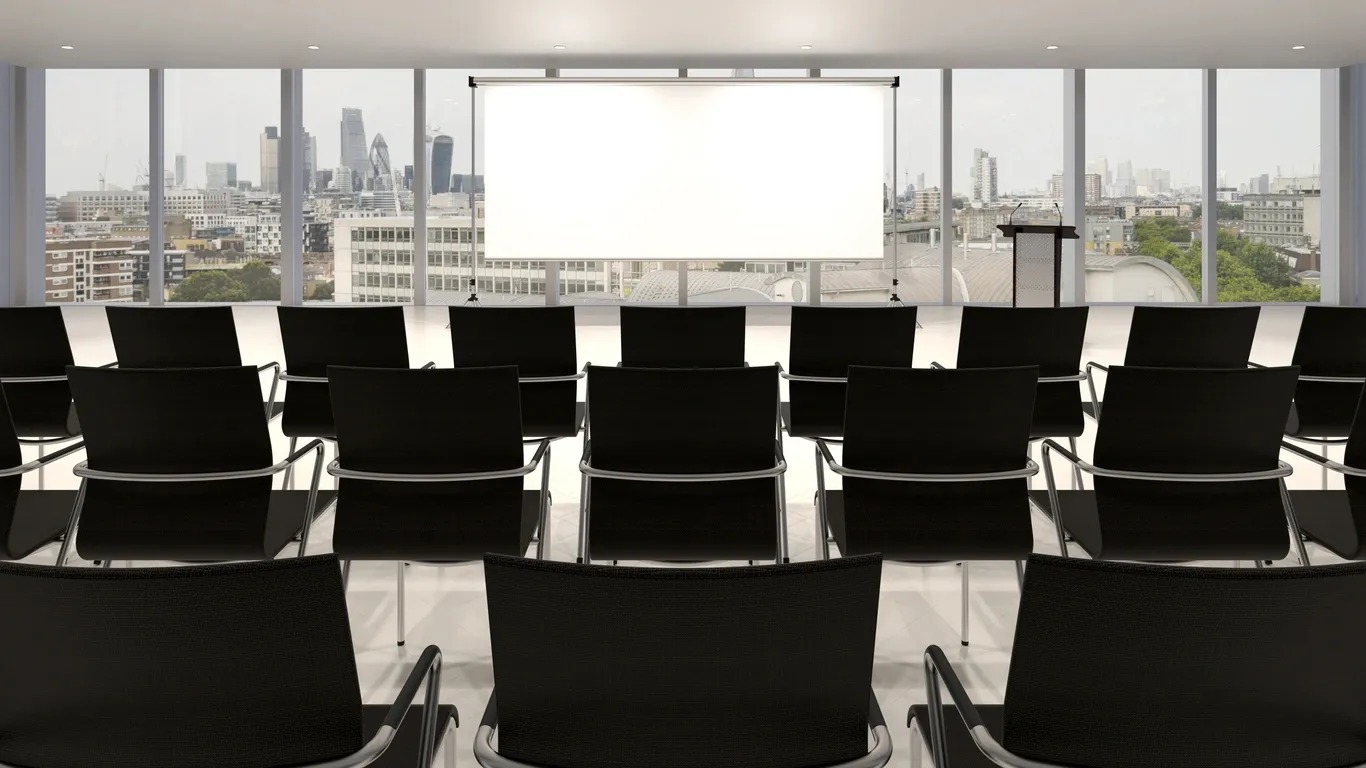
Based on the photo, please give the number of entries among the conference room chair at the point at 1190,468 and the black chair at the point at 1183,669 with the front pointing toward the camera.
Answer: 0

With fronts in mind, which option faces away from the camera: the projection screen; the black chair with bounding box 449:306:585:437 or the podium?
the black chair

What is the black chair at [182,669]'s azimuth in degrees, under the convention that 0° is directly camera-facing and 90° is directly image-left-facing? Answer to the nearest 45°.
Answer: approximately 225°

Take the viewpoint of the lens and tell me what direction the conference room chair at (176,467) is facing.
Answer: facing away from the viewer and to the right of the viewer

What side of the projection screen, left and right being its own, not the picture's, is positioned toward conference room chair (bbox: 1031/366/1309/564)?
front

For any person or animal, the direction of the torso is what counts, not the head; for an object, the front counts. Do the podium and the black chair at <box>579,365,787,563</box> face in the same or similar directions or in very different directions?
very different directions

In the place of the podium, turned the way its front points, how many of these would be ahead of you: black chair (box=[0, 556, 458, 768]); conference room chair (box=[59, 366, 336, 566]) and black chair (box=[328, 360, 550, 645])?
3

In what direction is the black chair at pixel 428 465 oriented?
away from the camera

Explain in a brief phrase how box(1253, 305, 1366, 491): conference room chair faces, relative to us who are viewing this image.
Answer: facing away from the viewer and to the left of the viewer

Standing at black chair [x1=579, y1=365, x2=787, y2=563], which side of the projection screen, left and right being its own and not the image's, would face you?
front

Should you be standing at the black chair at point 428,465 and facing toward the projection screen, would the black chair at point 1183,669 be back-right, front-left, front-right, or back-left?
back-right

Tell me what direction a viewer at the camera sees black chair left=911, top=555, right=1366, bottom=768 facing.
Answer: facing away from the viewer and to the left of the viewer

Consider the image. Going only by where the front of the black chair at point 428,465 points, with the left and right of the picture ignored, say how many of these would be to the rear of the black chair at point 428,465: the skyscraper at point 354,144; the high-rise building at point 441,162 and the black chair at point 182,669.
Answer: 1

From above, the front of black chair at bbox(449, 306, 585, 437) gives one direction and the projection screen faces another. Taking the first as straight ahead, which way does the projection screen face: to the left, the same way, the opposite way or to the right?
the opposite way
